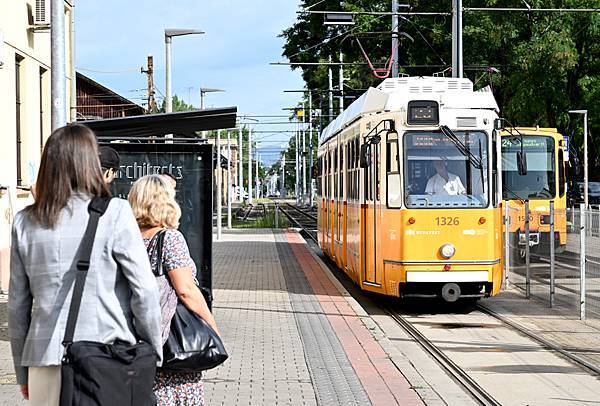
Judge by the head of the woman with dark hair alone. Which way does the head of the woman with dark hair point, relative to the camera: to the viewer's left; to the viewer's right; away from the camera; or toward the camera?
away from the camera

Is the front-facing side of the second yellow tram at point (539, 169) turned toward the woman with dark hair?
yes

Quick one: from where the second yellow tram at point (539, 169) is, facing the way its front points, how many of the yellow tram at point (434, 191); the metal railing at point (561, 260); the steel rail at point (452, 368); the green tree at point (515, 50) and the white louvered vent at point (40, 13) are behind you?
1

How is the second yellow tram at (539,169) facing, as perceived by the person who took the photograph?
facing the viewer

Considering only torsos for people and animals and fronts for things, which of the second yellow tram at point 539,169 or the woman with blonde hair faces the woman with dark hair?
the second yellow tram

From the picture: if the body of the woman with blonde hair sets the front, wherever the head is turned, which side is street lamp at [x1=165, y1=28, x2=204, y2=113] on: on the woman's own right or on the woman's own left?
on the woman's own left

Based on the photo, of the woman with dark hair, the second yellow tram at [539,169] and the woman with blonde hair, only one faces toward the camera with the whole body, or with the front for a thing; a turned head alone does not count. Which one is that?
the second yellow tram

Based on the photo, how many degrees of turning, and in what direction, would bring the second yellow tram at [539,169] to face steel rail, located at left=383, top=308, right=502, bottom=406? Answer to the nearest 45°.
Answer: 0° — it already faces it

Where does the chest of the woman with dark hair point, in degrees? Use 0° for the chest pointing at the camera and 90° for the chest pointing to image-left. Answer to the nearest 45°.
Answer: approximately 180°

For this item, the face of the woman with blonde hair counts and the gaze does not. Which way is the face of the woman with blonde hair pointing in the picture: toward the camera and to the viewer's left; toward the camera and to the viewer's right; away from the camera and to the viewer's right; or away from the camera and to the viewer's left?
away from the camera and to the viewer's right

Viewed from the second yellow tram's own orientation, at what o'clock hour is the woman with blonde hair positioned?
The woman with blonde hair is roughly at 12 o'clock from the second yellow tram.

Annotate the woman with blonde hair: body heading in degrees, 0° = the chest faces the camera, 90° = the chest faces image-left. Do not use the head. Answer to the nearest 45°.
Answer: approximately 225°

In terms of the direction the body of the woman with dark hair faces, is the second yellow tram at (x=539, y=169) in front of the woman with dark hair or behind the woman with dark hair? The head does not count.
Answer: in front

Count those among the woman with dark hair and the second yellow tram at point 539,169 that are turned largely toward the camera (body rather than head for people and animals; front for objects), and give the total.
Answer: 1

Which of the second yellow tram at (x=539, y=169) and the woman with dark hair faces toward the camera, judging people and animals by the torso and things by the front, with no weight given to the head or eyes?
the second yellow tram

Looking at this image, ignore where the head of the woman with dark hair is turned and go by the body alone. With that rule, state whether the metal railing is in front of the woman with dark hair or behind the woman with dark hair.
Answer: in front

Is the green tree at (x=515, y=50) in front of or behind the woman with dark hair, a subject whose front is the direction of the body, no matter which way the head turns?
in front
